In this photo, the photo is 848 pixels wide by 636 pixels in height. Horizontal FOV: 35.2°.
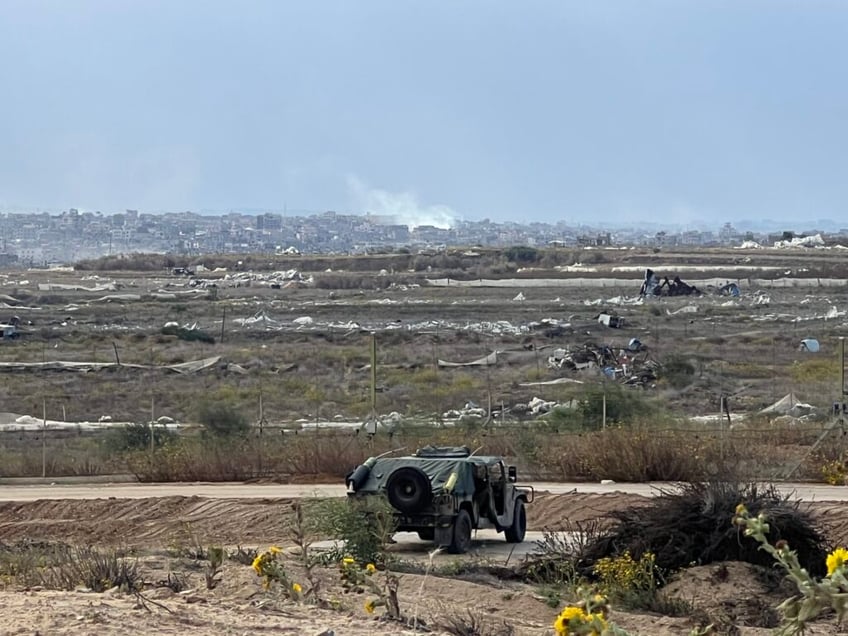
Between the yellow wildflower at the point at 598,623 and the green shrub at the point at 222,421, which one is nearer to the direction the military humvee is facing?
the green shrub

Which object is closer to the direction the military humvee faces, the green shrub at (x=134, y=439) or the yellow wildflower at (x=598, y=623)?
the green shrub

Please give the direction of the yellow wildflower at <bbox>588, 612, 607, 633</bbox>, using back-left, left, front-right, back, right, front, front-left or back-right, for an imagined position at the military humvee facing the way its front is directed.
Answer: back-right

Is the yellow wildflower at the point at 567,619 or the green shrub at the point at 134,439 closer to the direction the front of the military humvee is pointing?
the green shrub

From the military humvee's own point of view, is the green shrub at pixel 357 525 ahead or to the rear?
to the rear

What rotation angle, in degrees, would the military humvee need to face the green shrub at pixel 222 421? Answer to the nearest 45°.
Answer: approximately 45° to its left

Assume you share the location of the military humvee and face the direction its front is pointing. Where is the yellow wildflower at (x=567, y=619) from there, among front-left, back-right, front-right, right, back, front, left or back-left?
back-right

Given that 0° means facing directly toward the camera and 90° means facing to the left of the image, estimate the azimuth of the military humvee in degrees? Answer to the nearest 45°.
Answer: approximately 225°
